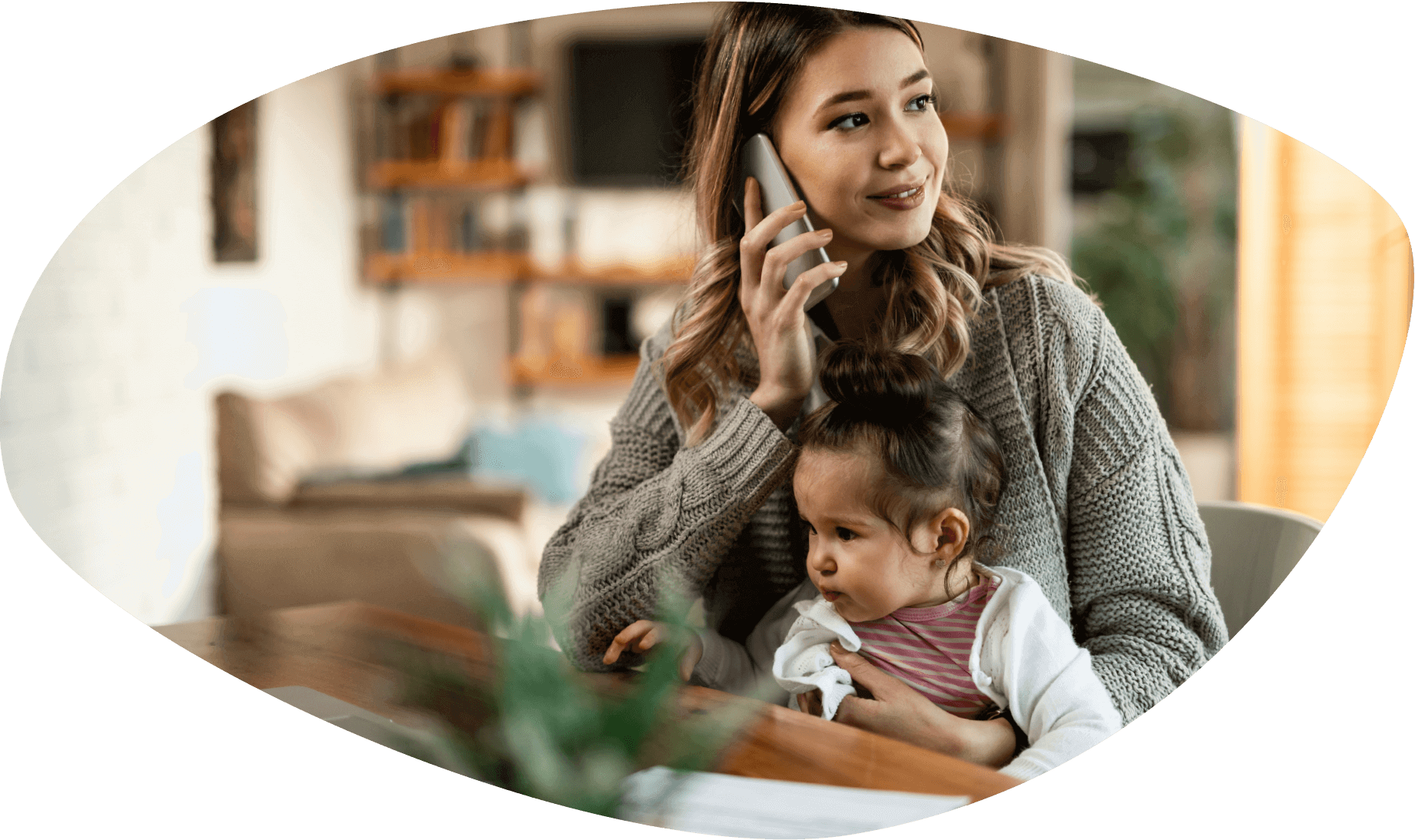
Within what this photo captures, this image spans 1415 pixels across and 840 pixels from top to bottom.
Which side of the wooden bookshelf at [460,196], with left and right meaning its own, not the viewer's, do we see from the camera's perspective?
front

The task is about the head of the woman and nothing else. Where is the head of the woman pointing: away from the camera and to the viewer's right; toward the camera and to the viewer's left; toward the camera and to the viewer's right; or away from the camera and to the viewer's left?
toward the camera and to the viewer's right

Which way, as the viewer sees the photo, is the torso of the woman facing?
toward the camera

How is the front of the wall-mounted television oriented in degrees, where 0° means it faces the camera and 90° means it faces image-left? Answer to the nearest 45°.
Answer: approximately 0°

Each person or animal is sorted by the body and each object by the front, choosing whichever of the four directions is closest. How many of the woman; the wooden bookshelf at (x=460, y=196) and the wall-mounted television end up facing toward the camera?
3
